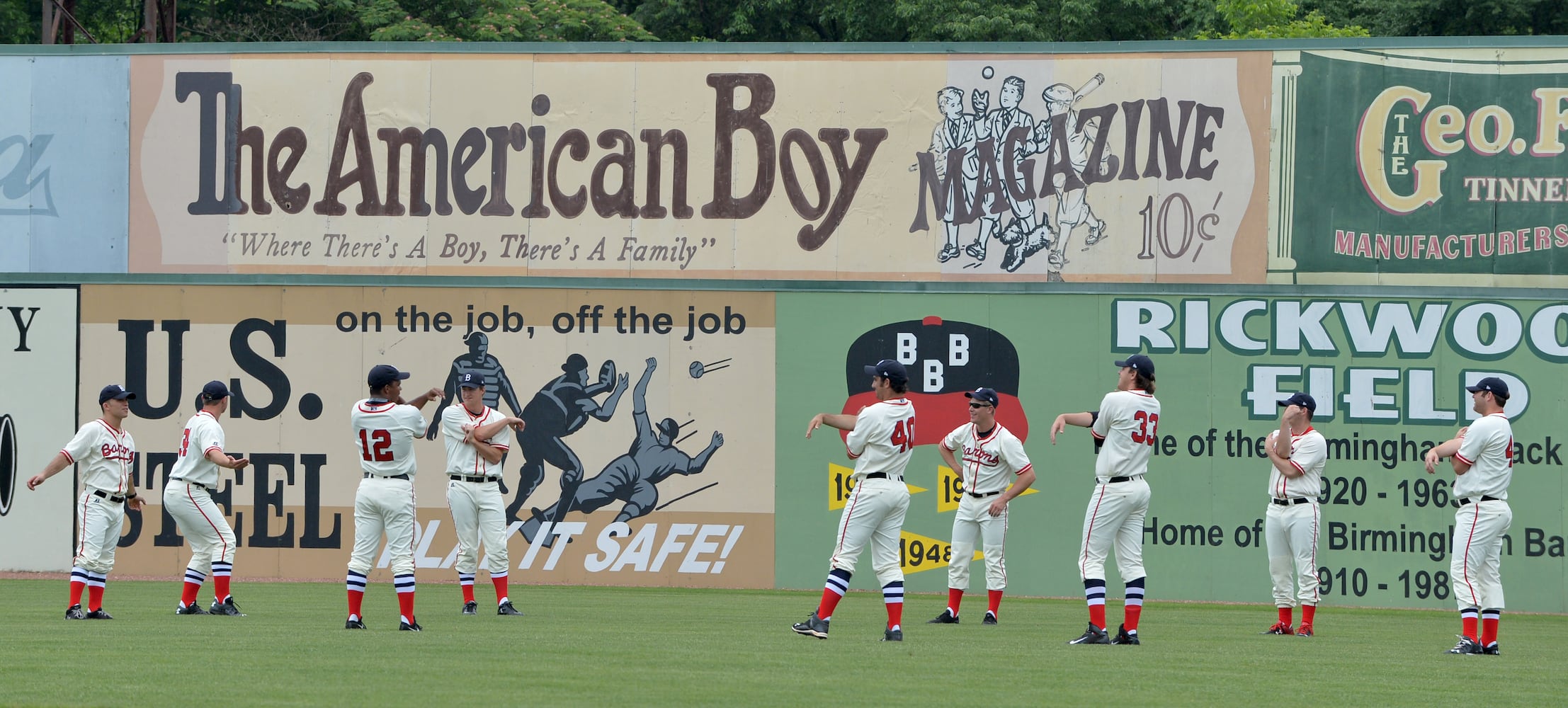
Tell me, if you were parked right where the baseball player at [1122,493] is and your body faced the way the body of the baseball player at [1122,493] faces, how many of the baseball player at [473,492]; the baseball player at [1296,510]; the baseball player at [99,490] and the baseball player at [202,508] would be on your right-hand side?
1

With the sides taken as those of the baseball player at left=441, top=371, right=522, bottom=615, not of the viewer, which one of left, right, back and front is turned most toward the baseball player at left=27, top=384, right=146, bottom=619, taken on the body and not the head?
right

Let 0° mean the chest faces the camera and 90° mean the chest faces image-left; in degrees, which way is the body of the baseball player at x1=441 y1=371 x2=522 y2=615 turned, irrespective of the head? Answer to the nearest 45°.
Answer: approximately 0°

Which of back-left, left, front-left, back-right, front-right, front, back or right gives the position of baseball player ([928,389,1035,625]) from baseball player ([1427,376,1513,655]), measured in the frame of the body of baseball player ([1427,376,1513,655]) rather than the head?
front

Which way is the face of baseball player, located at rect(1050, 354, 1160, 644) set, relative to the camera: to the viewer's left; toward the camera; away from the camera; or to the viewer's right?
to the viewer's left

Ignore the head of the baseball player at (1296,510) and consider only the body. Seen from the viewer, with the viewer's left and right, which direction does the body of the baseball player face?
facing the viewer and to the left of the viewer

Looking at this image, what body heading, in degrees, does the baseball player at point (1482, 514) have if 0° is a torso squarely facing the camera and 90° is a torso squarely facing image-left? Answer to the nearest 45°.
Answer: approximately 90°

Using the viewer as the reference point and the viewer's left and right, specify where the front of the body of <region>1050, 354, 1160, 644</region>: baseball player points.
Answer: facing away from the viewer and to the left of the viewer

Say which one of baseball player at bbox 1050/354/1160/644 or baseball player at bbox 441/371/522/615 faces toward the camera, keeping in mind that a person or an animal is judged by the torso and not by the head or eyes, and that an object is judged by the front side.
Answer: baseball player at bbox 441/371/522/615

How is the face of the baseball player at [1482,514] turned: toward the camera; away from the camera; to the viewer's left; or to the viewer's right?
to the viewer's left

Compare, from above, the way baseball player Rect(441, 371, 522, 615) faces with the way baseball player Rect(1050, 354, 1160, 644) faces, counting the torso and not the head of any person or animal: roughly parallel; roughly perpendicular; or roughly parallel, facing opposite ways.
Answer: roughly parallel, facing opposite ways
